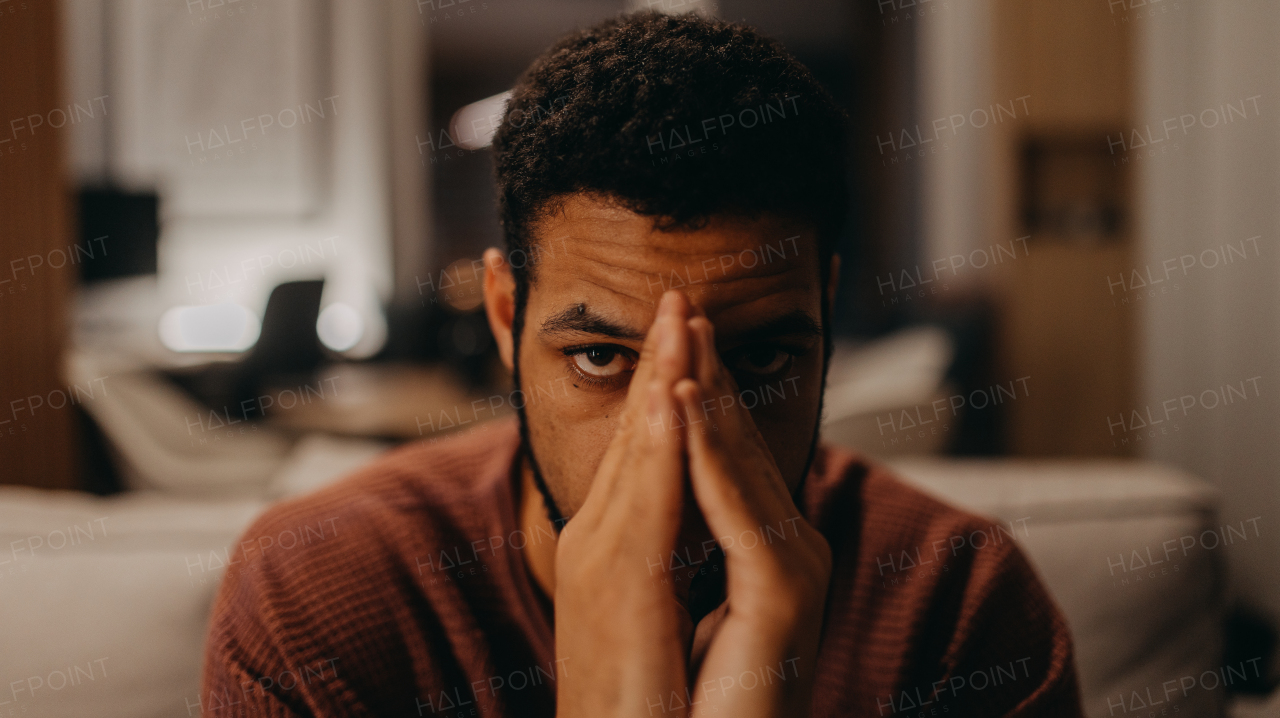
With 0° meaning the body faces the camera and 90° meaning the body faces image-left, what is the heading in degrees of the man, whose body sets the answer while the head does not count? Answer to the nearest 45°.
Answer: approximately 0°

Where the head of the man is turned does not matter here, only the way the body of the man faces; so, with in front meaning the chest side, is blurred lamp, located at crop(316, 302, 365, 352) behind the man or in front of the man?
behind
